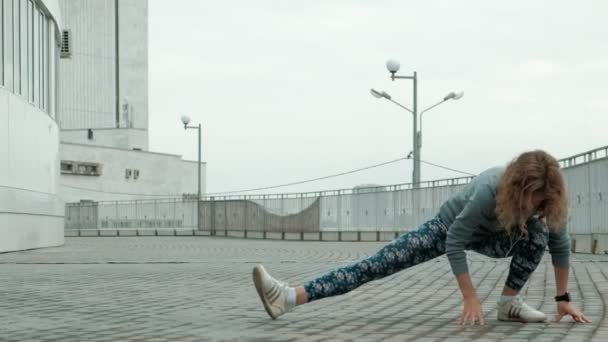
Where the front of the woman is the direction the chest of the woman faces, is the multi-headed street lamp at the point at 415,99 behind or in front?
behind

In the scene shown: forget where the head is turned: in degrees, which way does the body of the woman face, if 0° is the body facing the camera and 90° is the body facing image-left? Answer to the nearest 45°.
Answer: approximately 315°

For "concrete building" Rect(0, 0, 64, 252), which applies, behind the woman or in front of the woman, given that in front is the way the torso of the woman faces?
behind

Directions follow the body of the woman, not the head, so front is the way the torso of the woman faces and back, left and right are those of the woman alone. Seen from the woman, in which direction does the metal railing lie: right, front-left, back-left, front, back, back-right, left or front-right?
back-left
